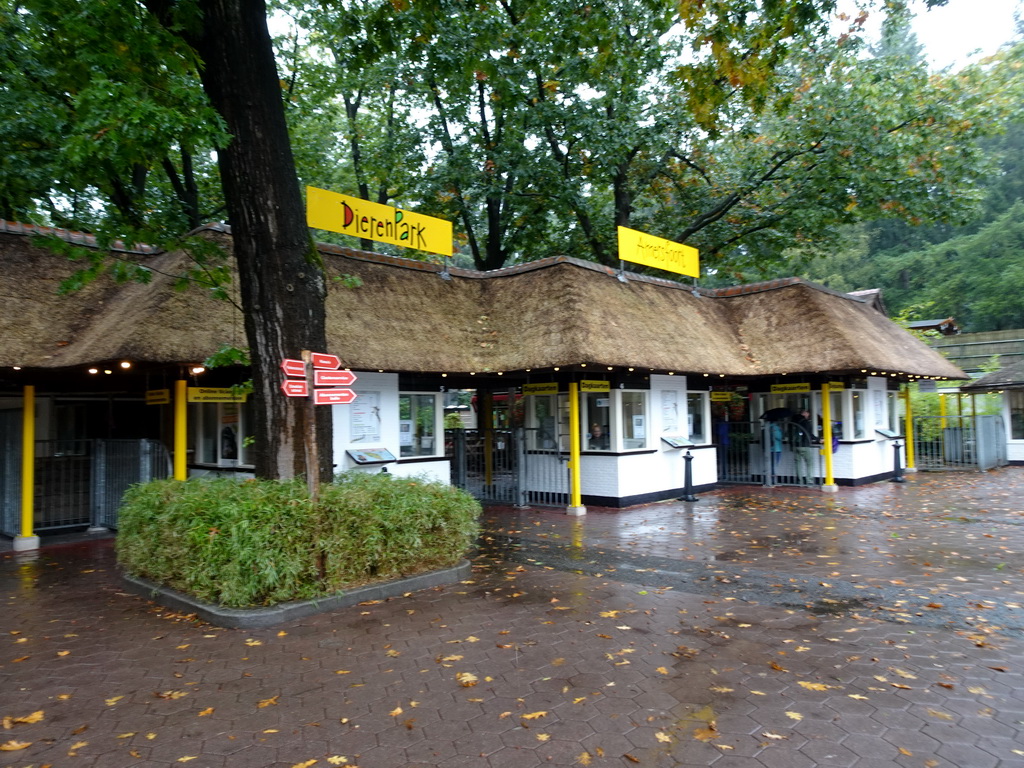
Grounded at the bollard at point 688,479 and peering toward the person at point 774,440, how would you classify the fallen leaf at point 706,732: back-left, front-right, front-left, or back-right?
back-right

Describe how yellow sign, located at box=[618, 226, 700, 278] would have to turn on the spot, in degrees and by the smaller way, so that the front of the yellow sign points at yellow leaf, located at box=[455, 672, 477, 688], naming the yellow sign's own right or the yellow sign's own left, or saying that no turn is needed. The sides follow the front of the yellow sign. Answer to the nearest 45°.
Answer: approximately 45° to the yellow sign's own right

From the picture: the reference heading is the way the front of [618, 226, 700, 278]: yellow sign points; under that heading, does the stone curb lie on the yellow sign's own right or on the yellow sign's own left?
on the yellow sign's own right

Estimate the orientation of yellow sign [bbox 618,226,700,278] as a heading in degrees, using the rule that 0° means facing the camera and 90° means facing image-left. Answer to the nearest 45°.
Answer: approximately 315°

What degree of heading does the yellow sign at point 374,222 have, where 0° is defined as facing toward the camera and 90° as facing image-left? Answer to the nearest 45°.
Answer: approximately 315°

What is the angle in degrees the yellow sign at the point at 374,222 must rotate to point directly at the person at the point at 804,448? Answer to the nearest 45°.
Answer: approximately 45° to its left

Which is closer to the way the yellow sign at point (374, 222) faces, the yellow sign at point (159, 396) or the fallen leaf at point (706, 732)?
the fallen leaf

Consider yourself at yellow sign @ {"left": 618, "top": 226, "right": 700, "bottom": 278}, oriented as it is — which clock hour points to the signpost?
The signpost is roughly at 2 o'clock from the yellow sign.

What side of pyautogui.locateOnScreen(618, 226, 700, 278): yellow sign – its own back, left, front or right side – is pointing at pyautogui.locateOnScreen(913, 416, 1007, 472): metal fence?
left

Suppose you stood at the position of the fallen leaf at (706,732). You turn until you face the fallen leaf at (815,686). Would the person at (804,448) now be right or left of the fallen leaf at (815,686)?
left
